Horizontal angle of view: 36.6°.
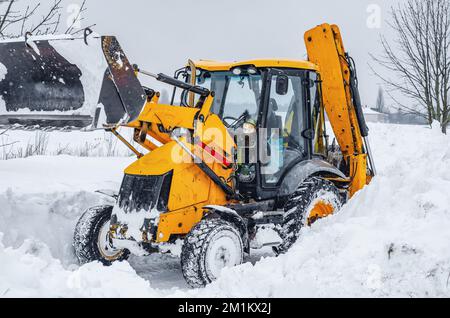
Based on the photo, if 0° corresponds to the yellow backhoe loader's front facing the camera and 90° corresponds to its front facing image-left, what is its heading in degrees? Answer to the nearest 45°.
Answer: approximately 45°

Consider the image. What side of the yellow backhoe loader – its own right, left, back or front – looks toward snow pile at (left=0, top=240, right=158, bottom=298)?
front

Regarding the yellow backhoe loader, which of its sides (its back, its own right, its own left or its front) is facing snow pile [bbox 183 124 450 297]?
left
